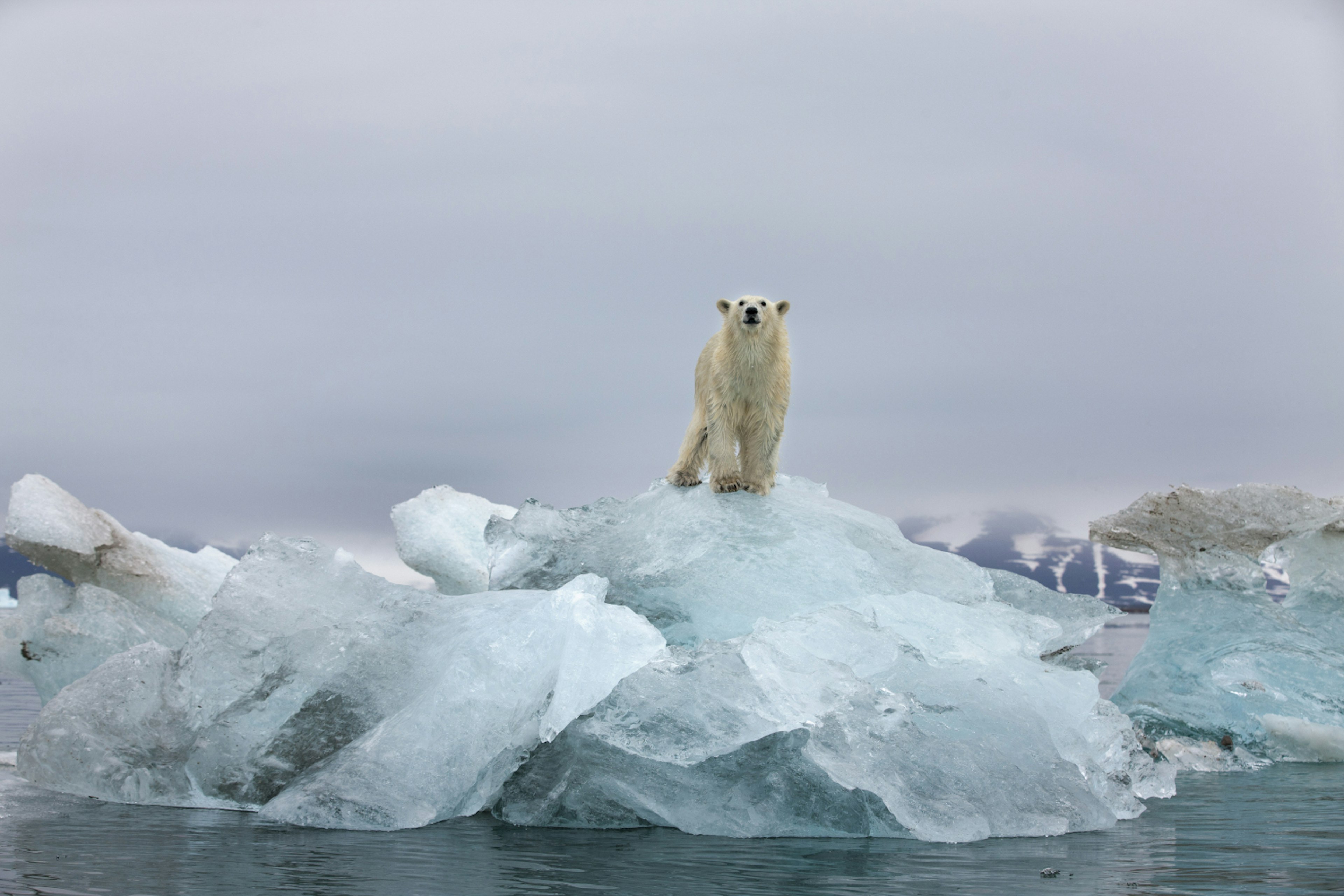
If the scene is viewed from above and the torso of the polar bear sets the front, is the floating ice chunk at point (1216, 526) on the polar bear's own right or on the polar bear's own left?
on the polar bear's own left

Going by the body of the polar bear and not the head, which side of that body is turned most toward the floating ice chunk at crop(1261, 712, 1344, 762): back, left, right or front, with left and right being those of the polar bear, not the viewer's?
left

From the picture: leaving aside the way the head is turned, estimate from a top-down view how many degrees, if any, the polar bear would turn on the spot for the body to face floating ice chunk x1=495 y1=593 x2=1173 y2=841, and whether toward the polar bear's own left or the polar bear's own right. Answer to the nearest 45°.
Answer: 0° — it already faces it

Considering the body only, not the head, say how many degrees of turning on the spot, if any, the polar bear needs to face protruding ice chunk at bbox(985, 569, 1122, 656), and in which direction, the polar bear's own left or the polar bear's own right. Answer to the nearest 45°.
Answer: approximately 90° to the polar bear's own left

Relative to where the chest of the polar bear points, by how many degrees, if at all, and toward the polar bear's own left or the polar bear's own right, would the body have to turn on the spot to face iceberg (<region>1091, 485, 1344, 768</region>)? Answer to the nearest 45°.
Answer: approximately 135° to the polar bear's own left

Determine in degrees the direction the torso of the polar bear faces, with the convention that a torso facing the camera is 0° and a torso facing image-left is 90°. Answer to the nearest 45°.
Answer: approximately 0°

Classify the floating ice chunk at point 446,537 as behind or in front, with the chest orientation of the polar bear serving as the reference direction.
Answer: behind

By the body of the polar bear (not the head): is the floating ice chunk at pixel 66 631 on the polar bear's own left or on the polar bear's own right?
on the polar bear's own right
